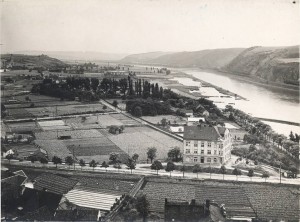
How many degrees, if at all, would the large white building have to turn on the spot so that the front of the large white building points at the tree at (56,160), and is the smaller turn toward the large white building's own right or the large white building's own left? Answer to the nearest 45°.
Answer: approximately 90° to the large white building's own right

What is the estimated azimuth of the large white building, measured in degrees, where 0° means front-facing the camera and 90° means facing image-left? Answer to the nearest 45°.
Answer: approximately 0°

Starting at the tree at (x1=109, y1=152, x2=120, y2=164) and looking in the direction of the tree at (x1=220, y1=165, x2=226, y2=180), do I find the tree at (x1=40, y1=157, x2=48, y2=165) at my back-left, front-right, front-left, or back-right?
back-right

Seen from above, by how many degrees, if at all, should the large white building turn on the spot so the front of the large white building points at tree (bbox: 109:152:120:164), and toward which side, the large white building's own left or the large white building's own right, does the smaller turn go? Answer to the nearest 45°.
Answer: approximately 90° to the large white building's own right

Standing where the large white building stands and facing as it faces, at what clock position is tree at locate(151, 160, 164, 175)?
The tree is roughly at 2 o'clock from the large white building.

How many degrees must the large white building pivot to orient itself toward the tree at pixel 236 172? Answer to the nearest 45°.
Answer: approximately 45° to its left

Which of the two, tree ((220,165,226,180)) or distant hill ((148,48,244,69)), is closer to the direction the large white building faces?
the tree

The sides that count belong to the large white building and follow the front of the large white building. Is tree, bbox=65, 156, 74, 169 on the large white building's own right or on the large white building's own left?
on the large white building's own right

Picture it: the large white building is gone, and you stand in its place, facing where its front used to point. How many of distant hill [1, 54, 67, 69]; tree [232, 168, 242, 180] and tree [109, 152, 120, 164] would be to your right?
2

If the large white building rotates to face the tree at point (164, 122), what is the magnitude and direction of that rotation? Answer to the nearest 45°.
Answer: approximately 135° to its right
